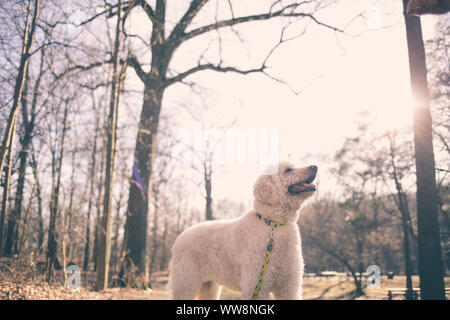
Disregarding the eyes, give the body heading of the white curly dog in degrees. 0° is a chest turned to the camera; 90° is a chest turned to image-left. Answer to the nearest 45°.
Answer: approximately 315°

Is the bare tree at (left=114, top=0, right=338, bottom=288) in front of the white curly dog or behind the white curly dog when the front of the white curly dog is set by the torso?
behind

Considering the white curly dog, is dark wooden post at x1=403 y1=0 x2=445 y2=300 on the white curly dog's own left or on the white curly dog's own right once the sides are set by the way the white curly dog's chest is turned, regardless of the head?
on the white curly dog's own left
